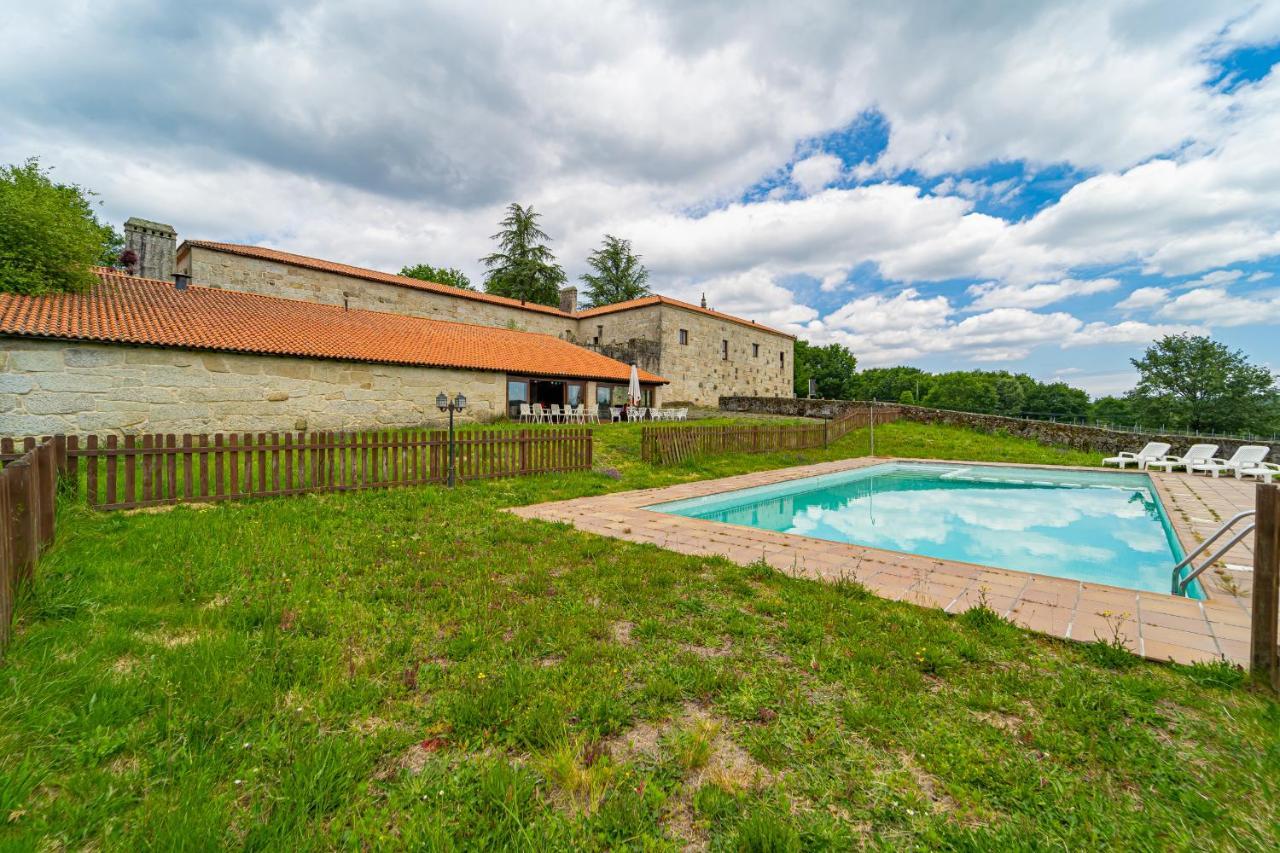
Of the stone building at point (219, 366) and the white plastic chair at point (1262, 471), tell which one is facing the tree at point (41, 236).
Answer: the white plastic chair

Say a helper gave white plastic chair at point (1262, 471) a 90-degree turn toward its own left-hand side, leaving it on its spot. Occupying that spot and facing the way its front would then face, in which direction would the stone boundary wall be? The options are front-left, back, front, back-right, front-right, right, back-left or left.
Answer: back

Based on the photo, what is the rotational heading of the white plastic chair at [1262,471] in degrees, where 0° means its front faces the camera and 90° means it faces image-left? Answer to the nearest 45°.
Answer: approximately 45°

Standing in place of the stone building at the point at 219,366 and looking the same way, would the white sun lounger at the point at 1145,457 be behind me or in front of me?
in front

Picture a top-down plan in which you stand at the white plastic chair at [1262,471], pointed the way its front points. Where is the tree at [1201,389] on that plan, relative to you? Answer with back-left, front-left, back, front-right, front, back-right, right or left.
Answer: back-right

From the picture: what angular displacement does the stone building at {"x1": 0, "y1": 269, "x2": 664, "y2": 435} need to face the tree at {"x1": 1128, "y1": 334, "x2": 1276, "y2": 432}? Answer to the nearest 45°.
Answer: approximately 45° to its left

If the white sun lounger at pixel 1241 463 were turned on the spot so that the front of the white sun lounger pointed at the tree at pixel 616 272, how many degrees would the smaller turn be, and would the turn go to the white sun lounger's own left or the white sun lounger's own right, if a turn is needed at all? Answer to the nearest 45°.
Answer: approximately 45° to the white sun lounger's own right

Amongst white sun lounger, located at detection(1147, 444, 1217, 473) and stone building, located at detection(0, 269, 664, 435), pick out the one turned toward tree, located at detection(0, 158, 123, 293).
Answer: the white sun lounger

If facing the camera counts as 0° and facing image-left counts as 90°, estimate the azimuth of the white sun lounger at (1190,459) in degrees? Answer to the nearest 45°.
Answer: approximately 45°

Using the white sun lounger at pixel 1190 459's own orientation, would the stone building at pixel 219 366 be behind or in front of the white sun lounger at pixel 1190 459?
in front

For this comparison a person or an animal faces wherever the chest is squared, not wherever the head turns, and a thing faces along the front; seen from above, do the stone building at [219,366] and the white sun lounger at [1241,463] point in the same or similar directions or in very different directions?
very different directions
